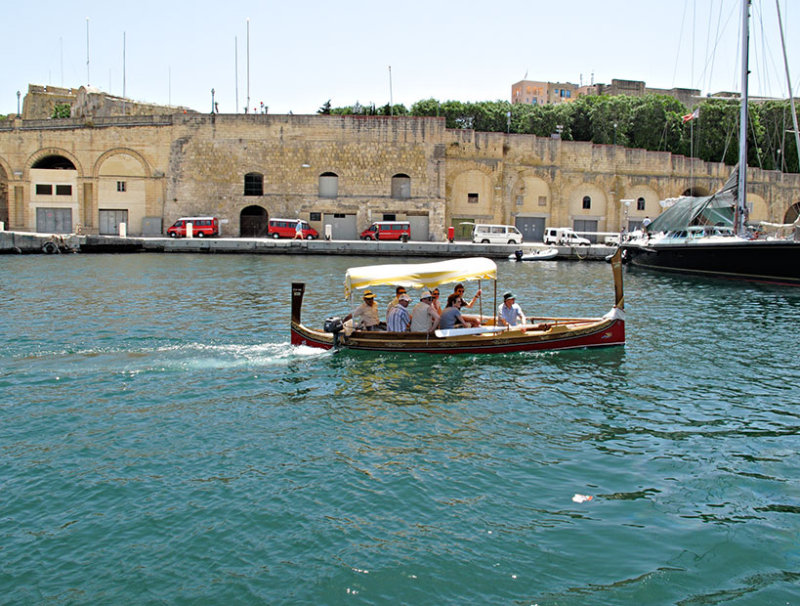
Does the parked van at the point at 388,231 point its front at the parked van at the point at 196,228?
yes

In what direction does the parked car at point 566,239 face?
to the viewer's right

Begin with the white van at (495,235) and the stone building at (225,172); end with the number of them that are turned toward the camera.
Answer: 1

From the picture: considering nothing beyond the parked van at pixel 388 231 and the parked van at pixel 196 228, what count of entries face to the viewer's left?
2

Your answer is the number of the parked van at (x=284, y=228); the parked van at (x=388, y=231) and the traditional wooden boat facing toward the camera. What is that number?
0

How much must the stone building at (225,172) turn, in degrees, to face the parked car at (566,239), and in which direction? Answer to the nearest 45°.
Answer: approximately 90° to its left

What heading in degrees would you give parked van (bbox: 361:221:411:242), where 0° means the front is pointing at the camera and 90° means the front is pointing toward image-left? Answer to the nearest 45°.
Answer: approximately 90°

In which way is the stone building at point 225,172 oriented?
toward the camera

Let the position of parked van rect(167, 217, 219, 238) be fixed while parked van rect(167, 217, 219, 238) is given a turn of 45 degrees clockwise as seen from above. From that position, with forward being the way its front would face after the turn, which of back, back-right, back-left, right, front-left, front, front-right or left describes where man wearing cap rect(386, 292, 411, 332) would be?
back-left
